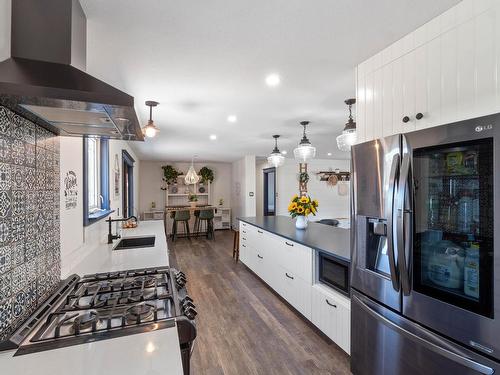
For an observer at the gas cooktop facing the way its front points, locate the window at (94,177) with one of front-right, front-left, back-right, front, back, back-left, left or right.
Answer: left

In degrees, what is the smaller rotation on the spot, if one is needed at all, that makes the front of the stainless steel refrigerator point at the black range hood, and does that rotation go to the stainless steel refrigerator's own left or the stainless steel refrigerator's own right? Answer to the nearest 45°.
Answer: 0° — it already faces it

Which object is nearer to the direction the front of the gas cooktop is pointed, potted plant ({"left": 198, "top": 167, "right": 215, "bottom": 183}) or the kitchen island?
the kitchen island

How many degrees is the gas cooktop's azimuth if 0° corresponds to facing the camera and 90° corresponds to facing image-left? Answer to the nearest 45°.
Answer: approximately 270°

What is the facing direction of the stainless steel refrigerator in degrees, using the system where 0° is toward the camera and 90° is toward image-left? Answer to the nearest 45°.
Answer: approximately 45°

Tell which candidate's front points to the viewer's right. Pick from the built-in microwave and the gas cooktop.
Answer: the gas cooktop

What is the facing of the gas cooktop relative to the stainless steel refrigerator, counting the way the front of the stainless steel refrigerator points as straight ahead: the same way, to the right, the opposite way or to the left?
the opposite way

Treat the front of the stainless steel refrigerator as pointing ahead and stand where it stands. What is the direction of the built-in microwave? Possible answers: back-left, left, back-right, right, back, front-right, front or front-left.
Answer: right

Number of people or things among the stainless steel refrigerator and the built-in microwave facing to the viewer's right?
0

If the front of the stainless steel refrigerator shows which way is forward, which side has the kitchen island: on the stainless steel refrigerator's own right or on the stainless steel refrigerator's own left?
on the stainless steel refrigerator's own right

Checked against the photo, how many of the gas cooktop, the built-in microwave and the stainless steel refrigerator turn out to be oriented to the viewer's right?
1

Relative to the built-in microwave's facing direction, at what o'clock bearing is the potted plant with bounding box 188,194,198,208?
The potted plant is roughly at 3 o'clock from the built-in microwave.

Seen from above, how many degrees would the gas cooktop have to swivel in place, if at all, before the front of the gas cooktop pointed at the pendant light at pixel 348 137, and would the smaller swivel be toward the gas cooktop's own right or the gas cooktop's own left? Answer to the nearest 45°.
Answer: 0° — it already faces it

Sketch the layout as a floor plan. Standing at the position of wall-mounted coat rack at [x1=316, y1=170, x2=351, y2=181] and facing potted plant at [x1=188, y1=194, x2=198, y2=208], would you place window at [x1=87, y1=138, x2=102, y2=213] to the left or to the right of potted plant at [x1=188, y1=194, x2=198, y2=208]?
left

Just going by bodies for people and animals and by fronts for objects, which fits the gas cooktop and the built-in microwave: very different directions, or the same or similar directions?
very different directions

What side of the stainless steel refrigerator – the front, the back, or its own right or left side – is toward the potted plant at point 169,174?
right
